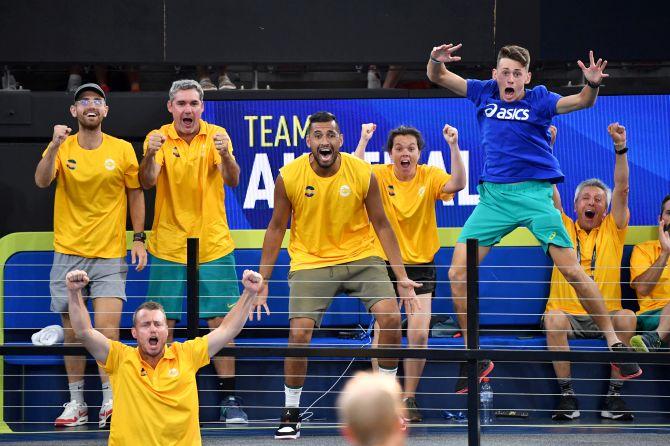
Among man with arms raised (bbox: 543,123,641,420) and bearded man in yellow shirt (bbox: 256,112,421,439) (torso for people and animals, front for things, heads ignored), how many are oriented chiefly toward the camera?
2

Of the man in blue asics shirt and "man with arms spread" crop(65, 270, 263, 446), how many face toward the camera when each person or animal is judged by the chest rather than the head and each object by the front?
2

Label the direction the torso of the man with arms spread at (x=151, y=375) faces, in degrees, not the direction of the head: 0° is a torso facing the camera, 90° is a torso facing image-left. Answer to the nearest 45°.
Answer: approximately 0°

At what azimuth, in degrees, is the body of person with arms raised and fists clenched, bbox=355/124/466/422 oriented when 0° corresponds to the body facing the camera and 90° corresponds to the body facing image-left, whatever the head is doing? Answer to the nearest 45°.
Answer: approximately 0°

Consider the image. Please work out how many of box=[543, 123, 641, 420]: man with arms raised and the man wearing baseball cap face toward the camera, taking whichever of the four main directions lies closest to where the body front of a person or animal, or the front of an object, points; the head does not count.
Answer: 2

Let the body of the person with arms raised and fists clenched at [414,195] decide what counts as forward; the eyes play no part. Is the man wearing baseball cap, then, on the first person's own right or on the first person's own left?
on the first person's own right
